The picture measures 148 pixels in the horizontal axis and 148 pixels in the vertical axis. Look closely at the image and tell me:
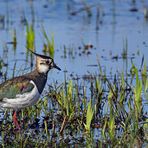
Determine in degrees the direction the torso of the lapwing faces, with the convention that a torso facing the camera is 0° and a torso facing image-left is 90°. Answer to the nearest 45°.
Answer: approximately 270°
